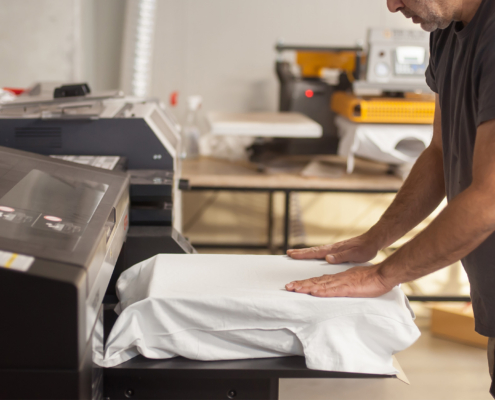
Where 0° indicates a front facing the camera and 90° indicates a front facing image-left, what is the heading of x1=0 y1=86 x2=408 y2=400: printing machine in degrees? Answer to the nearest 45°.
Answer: approximately 270°

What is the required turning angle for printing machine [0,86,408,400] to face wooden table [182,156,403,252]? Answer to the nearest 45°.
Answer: approximately 90° to its left

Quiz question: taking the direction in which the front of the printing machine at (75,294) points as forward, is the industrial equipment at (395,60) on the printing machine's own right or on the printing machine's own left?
on the printing machine's own left

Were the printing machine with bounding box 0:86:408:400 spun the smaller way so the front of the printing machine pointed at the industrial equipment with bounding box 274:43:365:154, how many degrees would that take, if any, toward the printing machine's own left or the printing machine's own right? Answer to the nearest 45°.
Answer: approximately 90° to the printing machine's own left

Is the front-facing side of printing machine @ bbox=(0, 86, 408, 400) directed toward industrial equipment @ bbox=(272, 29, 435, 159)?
no

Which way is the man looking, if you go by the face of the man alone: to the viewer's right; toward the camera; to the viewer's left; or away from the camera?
to the viewer's left

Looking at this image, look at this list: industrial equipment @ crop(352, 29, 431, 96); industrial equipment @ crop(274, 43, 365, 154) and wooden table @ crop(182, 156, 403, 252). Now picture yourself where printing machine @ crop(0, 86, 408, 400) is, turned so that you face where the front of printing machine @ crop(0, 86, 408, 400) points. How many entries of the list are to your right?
0
